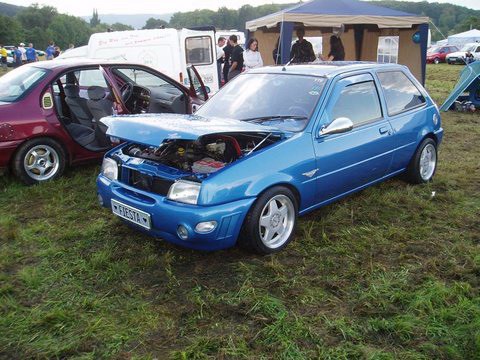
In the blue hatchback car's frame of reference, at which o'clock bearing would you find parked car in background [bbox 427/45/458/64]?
The parked car in background is roughly at 5 o'clock from the blue hatchback car.

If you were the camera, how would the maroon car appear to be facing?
facing away from the viewer and to the right of the viewer

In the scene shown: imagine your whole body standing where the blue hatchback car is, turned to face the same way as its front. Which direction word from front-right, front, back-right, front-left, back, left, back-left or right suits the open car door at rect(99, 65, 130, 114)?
right

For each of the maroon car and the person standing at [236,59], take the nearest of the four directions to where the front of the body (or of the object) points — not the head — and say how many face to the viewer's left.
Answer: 1

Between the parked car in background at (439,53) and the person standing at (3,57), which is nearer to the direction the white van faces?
the person standing

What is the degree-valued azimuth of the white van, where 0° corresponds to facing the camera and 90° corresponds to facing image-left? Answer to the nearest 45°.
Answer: approximately 135°
